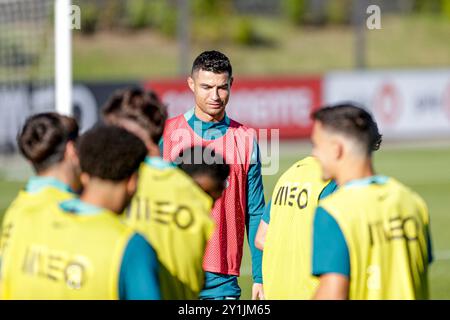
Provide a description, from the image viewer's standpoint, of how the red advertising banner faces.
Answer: facing the viewer

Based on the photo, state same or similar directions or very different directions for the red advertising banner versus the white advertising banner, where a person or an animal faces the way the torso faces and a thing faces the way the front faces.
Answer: same or similar directions

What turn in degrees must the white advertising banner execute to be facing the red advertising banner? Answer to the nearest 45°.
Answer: approximately 45° to its right

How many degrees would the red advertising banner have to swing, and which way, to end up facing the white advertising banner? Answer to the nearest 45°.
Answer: approximately 90° to its left

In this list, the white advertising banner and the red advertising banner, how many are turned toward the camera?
2
